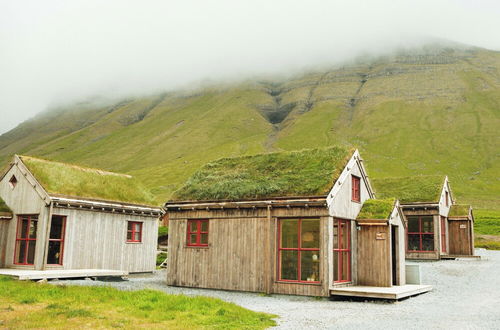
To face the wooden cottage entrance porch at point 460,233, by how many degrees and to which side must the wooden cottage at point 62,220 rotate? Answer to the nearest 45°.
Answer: approximately 135° to its left

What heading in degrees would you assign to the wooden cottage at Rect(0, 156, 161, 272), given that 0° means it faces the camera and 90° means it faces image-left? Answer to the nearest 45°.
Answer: approximately 45°

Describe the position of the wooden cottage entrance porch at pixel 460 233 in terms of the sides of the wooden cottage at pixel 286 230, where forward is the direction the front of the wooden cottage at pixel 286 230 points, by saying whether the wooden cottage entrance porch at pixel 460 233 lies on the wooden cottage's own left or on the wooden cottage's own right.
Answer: on the wooden cottage's own left

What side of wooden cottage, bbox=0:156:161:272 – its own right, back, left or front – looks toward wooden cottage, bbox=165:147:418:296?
left

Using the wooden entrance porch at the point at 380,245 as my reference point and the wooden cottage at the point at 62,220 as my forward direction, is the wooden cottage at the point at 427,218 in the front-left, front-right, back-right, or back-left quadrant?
back-right

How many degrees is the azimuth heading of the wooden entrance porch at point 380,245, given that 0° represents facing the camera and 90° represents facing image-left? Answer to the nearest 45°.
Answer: approximately 315°

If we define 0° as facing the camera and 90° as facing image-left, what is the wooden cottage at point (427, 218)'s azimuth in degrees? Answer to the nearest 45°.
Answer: approximately 315°

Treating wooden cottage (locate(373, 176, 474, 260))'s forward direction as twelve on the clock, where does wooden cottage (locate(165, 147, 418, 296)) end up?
wooden cottage (locate(165, 147, 418, 296)) is roughly at 2 o'clock from wooden cottage (locate(373, 176, 474, 260)).

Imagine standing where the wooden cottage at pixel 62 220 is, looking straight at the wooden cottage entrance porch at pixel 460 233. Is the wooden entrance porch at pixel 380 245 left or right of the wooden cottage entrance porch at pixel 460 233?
right

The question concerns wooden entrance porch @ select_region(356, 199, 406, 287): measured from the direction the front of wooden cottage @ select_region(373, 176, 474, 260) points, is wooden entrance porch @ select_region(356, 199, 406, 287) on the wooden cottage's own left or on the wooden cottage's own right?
on the wooden cottage's own right

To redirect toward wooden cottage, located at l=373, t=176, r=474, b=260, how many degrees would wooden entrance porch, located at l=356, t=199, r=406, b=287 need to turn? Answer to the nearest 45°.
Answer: approximately 135° to its left

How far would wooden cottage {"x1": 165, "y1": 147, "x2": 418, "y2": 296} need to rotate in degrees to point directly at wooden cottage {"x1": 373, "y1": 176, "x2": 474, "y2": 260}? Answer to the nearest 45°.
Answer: approximately 90° to its left
